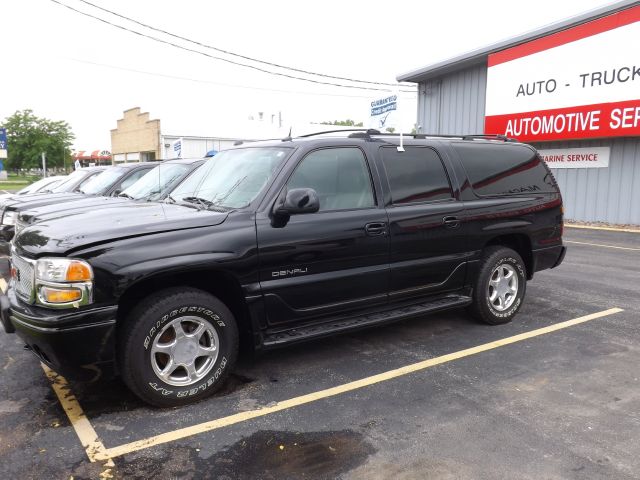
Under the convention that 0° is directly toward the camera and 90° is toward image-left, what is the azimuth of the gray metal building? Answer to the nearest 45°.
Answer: approximately 45°

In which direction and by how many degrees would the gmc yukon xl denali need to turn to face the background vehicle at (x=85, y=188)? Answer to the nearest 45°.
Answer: approximately 90° to its right

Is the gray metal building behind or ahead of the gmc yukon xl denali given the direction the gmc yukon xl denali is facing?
behind

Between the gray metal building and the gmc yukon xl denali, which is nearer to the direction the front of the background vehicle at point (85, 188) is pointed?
the gmc yukon xl denali

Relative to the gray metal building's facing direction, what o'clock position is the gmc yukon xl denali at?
The gmc yukon xl denali is roughly at 11 o'clock from the gray metal building.

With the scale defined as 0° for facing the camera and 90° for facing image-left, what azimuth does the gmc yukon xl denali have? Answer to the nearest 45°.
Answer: approximately 45°

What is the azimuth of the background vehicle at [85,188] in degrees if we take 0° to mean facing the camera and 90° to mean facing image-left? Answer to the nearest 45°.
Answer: approximately 45°

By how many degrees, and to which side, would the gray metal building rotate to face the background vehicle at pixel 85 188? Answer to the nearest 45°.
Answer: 0° — it already faces it
